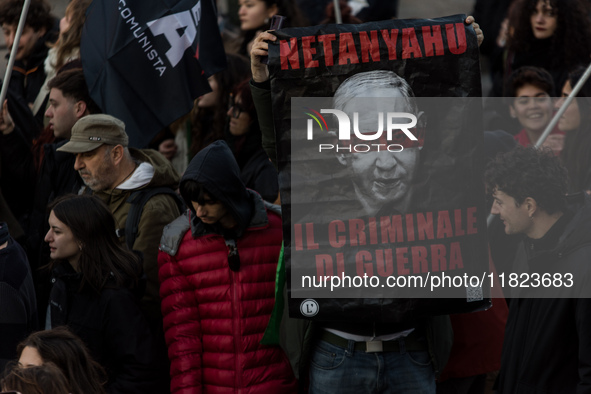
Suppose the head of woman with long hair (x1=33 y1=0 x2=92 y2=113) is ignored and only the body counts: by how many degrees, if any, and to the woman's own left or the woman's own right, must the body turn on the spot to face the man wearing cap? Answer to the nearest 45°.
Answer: approximately 90° to the woman's own left

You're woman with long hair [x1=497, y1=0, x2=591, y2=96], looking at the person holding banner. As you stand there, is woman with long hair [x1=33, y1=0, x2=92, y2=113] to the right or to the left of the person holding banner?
right

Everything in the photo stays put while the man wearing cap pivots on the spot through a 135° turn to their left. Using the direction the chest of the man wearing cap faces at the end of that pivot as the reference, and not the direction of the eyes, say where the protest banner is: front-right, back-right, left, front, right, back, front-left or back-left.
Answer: front

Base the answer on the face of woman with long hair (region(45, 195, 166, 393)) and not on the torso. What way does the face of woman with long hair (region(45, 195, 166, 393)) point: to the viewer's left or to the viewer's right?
to the viewer's left

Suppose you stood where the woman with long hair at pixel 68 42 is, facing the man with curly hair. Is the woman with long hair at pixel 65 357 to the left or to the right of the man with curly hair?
right

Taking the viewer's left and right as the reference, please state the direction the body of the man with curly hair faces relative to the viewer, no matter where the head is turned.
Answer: facing to the left of the viewer
